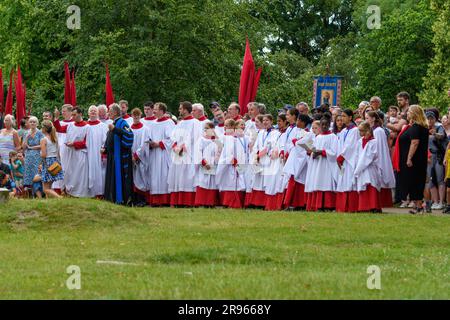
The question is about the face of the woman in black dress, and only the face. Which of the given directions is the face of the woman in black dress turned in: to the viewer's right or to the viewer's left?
to the viewer's left

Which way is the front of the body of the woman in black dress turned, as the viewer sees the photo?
to the viewer's left

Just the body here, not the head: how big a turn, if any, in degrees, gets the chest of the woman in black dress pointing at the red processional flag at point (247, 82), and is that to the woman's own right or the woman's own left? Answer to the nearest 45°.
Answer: approximately 45° to the woman's own right

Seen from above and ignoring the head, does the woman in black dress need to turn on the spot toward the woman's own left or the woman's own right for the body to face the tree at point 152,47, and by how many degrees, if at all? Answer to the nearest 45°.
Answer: approximately 45° to the woman's own right
